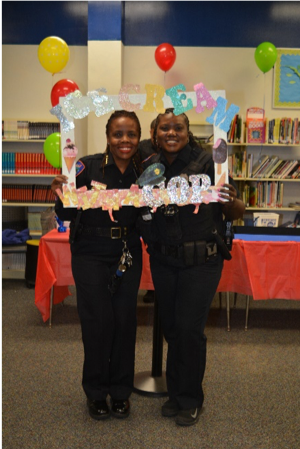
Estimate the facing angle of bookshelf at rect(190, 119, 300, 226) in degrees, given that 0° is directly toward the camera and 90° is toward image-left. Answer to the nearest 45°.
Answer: approximately 0°

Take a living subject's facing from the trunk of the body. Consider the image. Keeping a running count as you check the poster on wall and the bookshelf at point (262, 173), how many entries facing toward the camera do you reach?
2

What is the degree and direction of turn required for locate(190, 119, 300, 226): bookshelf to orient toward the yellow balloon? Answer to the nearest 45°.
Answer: approximately 135° to its right

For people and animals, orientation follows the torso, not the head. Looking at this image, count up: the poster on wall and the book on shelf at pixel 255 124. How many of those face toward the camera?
2
